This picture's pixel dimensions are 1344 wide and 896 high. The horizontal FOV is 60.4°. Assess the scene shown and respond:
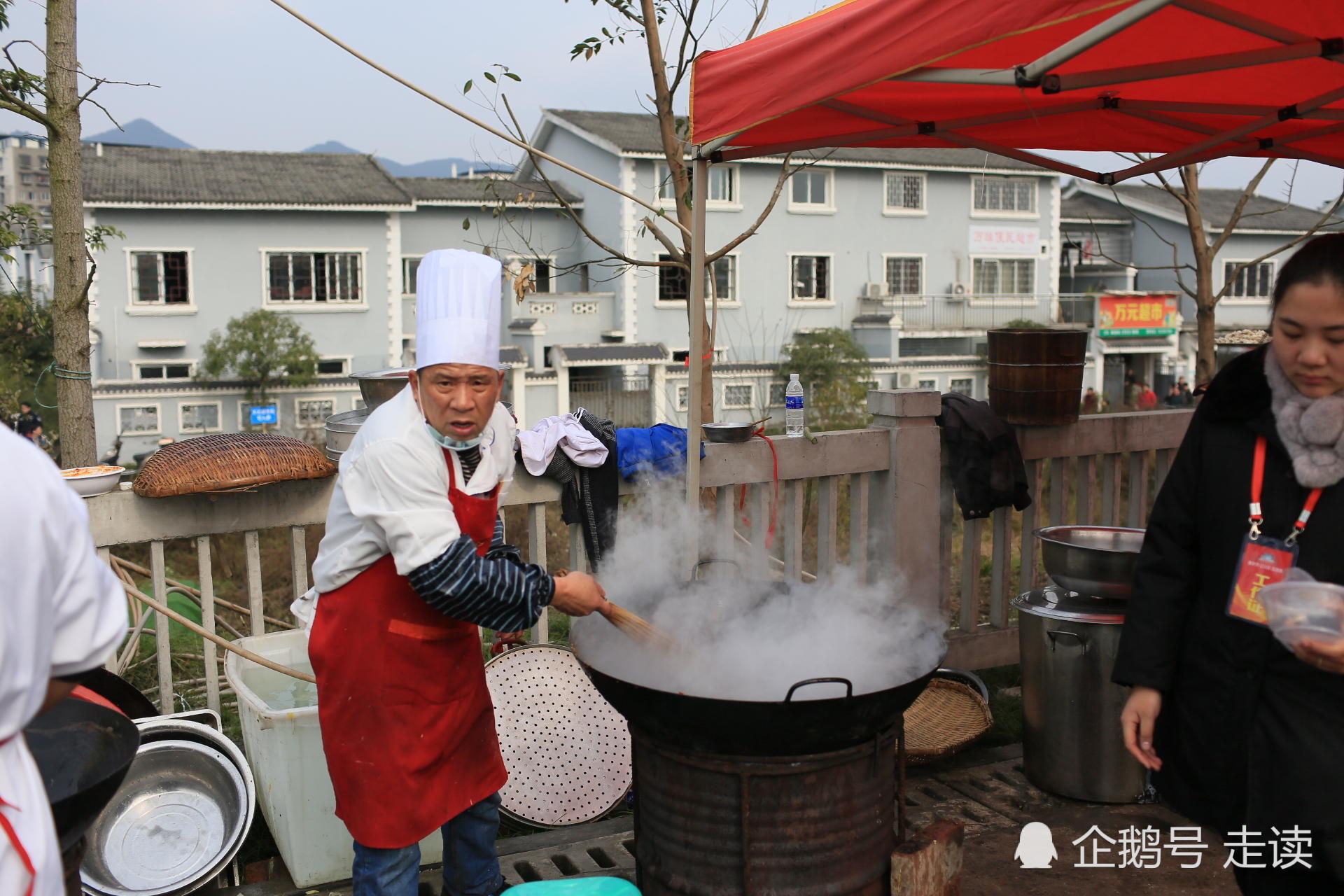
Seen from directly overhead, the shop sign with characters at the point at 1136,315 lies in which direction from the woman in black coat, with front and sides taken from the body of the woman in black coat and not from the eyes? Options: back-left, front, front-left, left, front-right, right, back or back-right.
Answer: back

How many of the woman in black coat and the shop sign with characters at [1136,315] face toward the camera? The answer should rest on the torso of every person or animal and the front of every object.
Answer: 2

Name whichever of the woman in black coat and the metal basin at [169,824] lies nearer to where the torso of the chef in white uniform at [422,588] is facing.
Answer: the woman in black coat

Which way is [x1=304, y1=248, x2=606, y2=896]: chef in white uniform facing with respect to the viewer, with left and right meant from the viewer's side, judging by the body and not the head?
facing the viewer and to the right of the viewer

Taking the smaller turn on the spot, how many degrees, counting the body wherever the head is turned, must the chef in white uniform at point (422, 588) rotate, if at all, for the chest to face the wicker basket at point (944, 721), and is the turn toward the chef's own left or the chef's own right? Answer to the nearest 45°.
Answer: approximately 90° to the chef's own left

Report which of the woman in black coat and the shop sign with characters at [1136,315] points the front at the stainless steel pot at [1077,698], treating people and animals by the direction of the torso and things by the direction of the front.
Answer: the shop sign with characters

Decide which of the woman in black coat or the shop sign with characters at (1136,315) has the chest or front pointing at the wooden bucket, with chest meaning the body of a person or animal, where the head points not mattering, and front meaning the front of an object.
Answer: the shop sign with characters

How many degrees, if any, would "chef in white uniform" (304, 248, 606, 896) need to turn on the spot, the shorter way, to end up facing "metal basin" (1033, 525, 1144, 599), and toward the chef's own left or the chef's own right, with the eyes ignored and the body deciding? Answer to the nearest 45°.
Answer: approximately 45° to the chef's own left

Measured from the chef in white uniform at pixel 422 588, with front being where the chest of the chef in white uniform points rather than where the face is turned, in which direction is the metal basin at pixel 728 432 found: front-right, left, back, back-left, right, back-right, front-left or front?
left

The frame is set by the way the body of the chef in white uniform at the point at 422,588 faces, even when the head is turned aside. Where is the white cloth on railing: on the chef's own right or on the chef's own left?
on the chef's own left

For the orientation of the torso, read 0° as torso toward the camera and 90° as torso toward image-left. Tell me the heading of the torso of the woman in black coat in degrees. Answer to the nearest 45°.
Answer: approximately 0°

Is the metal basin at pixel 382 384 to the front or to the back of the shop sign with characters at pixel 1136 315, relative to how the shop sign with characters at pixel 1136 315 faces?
to the front

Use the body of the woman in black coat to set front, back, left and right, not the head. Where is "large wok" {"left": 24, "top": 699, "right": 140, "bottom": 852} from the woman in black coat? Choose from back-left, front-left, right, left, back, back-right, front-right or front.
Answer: front-right

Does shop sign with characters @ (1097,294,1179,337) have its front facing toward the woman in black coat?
yes

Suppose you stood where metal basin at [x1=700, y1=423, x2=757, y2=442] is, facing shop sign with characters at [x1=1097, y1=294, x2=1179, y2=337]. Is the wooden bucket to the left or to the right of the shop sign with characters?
right
